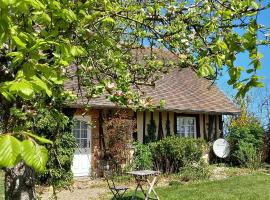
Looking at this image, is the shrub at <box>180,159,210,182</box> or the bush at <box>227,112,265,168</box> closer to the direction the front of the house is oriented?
the shrub

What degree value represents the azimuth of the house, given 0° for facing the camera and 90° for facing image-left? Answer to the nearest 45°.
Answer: approximately 0°

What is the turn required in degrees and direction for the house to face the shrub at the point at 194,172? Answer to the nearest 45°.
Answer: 0° — it already faces it

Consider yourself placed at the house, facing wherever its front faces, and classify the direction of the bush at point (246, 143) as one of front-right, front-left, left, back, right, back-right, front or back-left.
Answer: left
